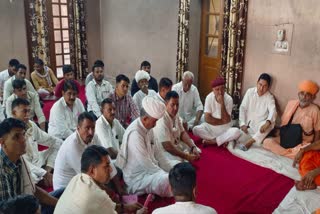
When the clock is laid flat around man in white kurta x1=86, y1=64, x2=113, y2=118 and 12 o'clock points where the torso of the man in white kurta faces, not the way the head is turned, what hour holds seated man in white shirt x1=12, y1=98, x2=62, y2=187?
The seated man in white shirt is roughly at 2 o'clock from the man in white kurta.

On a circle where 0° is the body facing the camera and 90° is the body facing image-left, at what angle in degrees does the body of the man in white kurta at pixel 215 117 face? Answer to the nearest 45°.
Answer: approximately 0°

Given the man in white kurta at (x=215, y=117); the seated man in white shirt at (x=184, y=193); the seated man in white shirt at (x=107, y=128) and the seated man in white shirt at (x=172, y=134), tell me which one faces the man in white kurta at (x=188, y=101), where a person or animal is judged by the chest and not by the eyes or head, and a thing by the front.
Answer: the seated man in white shirt at (x=184, y=193)

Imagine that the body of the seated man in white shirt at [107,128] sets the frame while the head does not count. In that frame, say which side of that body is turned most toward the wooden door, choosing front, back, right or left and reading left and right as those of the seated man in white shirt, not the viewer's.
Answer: left

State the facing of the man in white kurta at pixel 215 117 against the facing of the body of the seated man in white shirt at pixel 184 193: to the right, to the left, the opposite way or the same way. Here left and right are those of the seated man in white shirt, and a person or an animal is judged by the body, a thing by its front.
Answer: the opposite way

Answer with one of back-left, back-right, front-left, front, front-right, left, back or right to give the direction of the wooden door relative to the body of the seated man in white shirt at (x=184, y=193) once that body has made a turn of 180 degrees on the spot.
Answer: back

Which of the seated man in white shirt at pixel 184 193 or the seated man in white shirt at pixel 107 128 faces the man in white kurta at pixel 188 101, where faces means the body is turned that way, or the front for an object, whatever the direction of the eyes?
the seated man in white shirt at pixel 184 193

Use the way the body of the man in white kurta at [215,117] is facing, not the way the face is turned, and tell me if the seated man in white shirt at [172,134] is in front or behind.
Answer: in front

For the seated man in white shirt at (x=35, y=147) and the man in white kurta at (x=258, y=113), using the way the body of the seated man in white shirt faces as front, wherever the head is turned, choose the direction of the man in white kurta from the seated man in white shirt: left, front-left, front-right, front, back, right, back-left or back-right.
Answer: front-left

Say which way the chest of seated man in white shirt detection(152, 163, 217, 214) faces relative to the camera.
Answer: away from the camera

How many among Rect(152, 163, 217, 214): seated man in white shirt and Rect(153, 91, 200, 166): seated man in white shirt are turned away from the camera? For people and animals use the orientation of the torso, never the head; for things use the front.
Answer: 1

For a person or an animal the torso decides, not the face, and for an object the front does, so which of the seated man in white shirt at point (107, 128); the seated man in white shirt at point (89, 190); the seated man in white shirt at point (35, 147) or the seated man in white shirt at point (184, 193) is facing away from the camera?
the seated man in white shirt at point (184, 193)

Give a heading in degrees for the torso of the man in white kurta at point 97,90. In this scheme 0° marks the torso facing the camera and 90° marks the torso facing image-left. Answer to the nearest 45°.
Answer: approximately 315°

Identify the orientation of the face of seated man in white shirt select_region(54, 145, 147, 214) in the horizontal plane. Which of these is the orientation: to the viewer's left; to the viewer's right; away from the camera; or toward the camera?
to the viewer's right

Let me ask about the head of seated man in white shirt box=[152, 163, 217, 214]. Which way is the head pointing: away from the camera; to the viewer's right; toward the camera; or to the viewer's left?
away from the camera

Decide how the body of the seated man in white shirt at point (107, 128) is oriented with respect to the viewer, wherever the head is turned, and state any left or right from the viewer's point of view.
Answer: facing the viewer and to the right of the viewer

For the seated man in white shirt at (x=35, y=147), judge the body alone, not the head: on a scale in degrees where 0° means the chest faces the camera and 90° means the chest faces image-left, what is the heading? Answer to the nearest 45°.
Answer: approximately 315°
